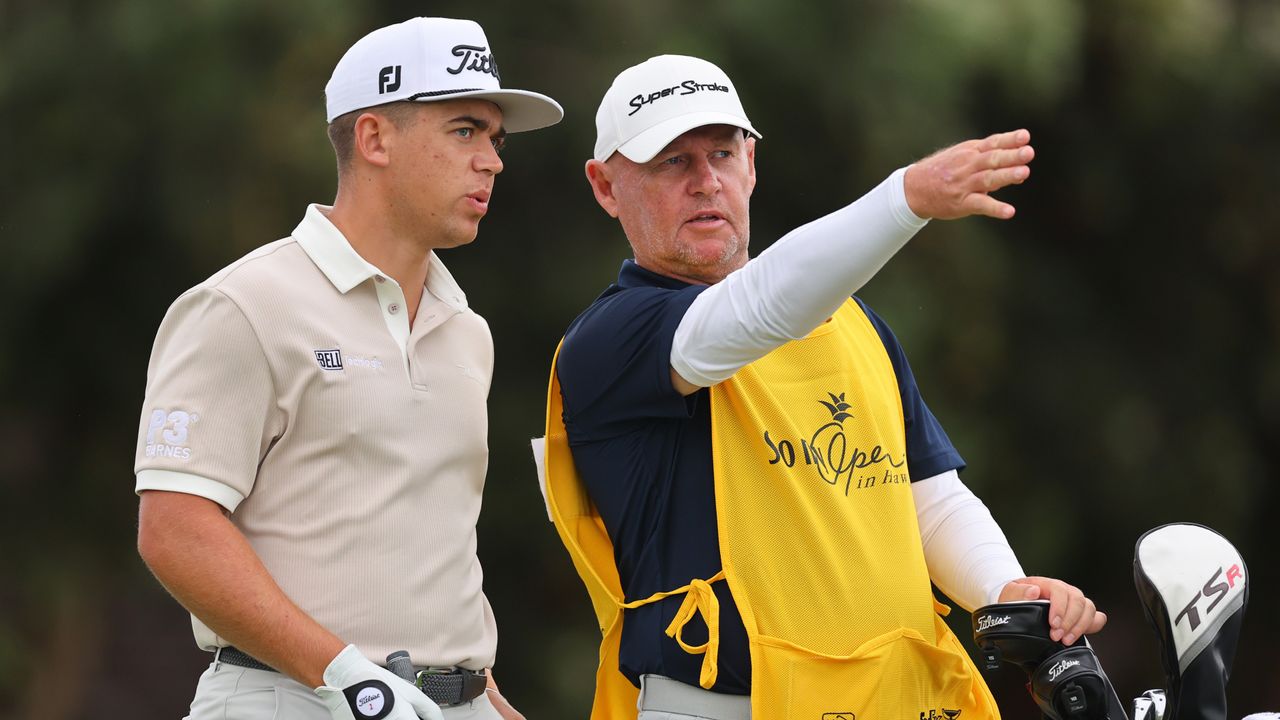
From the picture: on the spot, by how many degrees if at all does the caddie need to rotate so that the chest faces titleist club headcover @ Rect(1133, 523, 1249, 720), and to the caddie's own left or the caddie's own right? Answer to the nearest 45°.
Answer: approximately 45° to the caddie's own left

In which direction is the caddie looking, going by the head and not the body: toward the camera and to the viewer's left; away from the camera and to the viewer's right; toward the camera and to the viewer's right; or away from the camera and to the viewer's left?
toward the camera and to the viewer's right

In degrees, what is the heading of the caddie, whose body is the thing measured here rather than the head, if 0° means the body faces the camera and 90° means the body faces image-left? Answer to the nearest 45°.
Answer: approximately 315°
